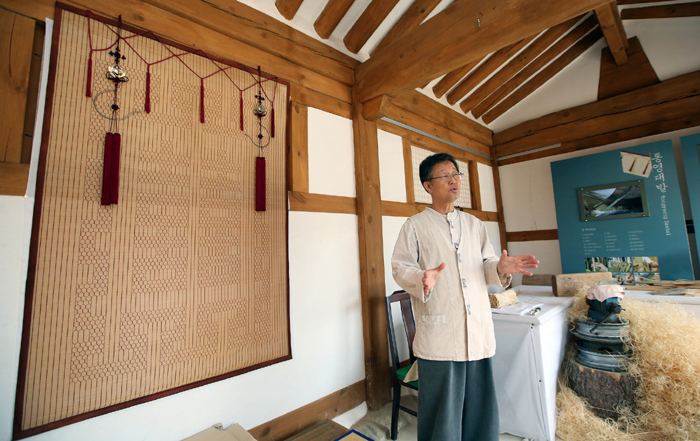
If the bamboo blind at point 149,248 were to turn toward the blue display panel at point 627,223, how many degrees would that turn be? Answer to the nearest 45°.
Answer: approximately 45° to its left

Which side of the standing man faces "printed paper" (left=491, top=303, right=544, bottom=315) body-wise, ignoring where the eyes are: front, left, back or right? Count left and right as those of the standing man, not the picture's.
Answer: left

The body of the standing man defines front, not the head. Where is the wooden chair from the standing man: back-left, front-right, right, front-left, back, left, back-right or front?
back

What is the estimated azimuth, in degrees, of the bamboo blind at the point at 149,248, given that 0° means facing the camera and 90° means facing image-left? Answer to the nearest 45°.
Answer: approximately 315°

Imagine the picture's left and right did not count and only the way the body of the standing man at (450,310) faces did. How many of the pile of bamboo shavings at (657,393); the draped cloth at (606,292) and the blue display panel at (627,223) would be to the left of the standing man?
3

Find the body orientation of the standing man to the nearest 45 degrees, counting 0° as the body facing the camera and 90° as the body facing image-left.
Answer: approximately 315°
